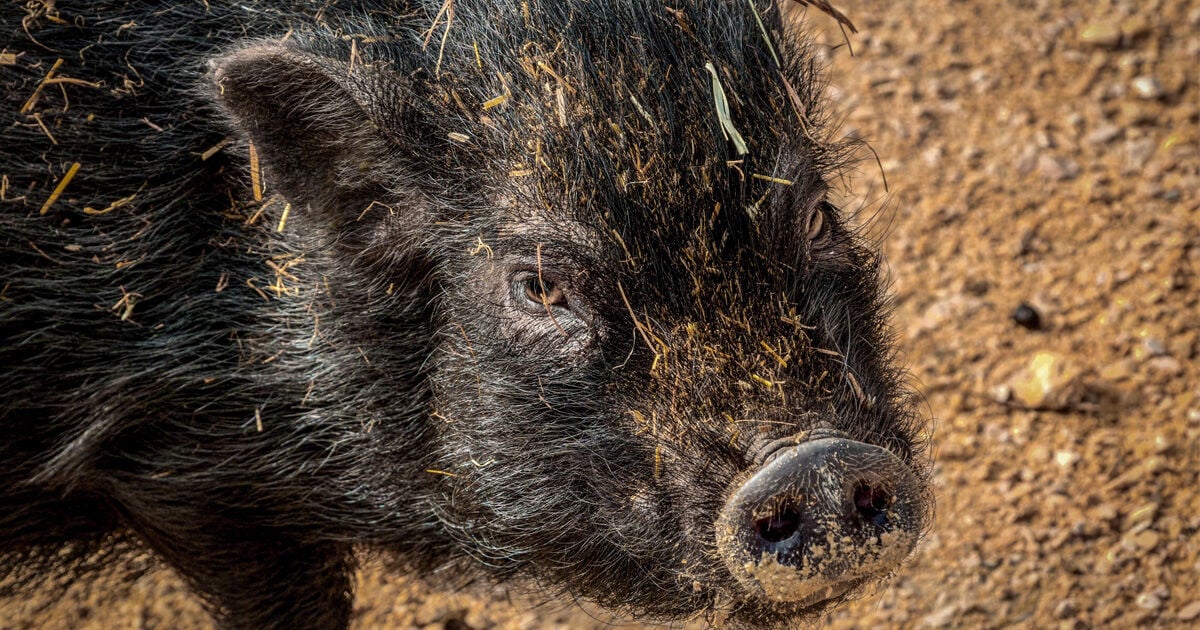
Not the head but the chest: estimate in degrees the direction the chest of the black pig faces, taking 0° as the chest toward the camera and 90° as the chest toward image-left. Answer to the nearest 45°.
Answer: approximately 315°

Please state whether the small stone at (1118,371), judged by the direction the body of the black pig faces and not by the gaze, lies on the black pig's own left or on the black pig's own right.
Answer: on the black pig's own left

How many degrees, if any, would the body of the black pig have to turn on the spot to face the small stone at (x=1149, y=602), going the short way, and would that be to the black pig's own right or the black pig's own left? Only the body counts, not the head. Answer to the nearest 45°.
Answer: approximately 45° to the black pig's own left

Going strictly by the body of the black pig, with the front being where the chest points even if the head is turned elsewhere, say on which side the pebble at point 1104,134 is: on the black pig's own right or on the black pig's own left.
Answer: on the black pig's own left

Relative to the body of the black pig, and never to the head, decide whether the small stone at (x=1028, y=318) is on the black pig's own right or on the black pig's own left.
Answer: on the black pig's own left

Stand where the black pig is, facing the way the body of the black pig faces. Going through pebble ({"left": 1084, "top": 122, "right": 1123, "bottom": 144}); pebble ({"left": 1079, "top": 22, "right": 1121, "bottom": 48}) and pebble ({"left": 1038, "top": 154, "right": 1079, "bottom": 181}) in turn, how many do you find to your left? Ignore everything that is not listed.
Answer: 3

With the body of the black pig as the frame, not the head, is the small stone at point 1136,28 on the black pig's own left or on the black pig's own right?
on the black pig's own left

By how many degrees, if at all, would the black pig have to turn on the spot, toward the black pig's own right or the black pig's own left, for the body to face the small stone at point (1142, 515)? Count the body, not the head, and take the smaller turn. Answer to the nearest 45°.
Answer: approximately 45° to the black pig's own left

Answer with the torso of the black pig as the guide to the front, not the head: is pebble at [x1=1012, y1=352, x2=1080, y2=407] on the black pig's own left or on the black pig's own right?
on the black pig's own left
